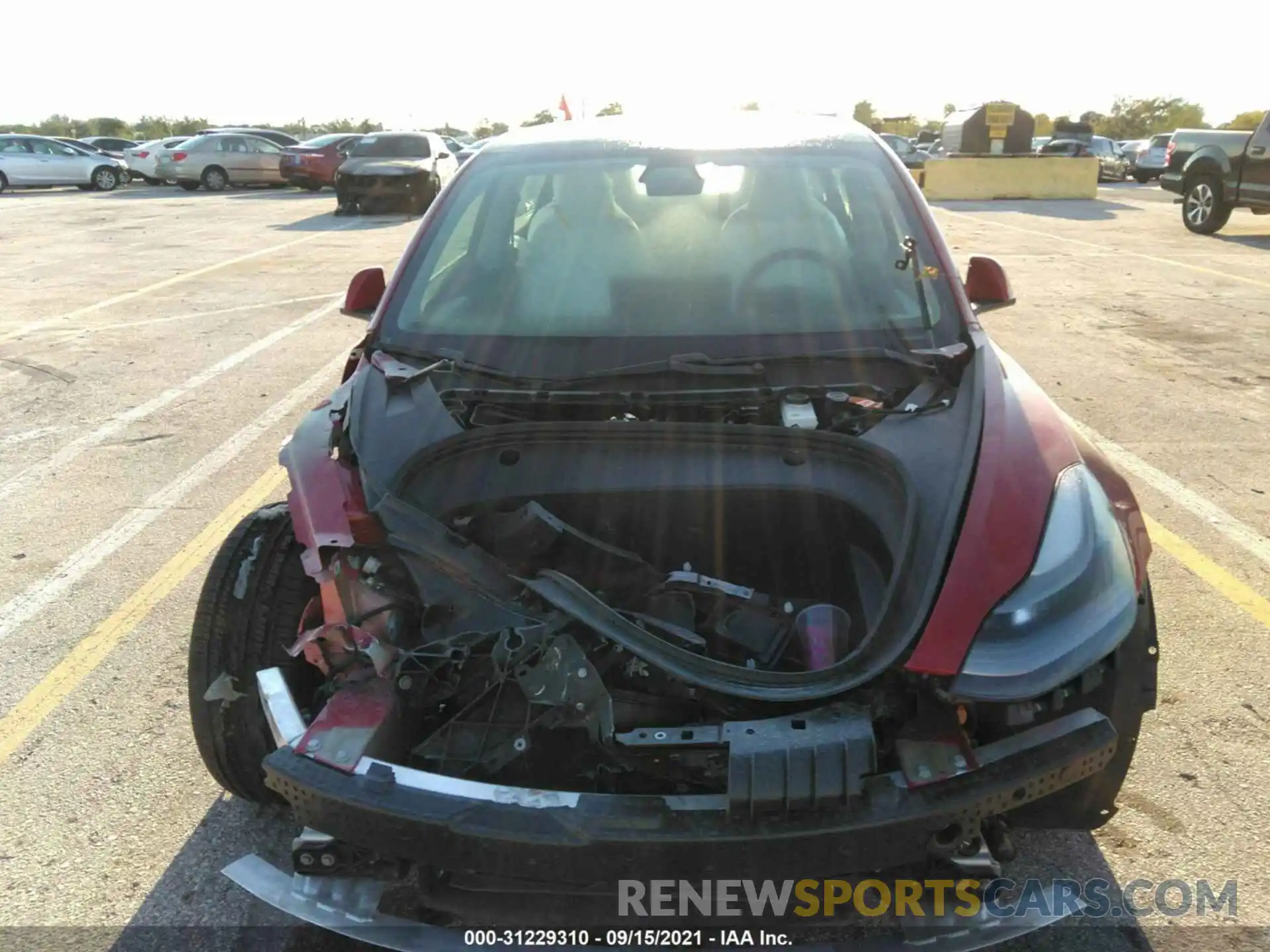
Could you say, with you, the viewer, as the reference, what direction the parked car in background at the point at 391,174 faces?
facing the viewer and to the left of the viewer

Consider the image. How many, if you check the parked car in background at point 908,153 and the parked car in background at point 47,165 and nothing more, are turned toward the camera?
0

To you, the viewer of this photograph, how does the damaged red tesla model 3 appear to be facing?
facing the viewer

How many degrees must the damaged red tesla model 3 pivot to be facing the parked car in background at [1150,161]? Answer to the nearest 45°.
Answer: approximately 135° to its left

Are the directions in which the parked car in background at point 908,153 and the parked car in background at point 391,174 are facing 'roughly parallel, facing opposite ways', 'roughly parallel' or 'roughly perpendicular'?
roughly perpendicular

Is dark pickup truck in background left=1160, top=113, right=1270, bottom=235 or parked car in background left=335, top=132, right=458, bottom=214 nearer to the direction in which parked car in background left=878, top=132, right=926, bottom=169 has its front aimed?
the dark pickup truck in background
